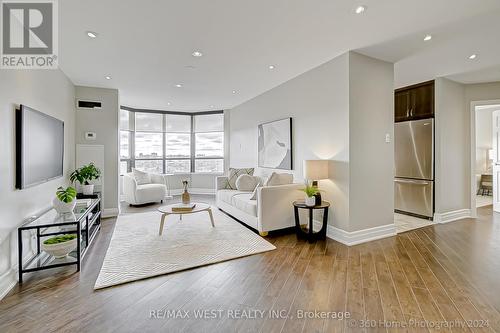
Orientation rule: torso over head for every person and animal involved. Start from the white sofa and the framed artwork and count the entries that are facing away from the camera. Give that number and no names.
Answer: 0

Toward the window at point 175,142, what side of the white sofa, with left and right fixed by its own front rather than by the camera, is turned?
right

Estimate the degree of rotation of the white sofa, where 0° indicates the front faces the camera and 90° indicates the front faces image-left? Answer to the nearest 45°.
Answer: approximately 45°

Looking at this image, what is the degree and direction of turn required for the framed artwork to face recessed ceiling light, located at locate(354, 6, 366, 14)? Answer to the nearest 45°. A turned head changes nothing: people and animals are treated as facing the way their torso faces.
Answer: approximately 45° to its left

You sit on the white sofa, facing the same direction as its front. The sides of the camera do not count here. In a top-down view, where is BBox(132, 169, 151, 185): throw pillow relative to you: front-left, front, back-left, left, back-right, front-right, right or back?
right

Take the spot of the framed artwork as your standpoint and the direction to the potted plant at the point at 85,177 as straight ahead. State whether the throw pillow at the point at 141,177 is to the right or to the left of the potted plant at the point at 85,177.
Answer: right

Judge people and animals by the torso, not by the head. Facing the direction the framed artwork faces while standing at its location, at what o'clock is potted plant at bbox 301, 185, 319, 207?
The potted plant is roughly at 10 o'clock from the framed artwork.

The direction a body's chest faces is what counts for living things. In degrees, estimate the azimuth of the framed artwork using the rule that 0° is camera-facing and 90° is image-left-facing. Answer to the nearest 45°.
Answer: approximately 45°
